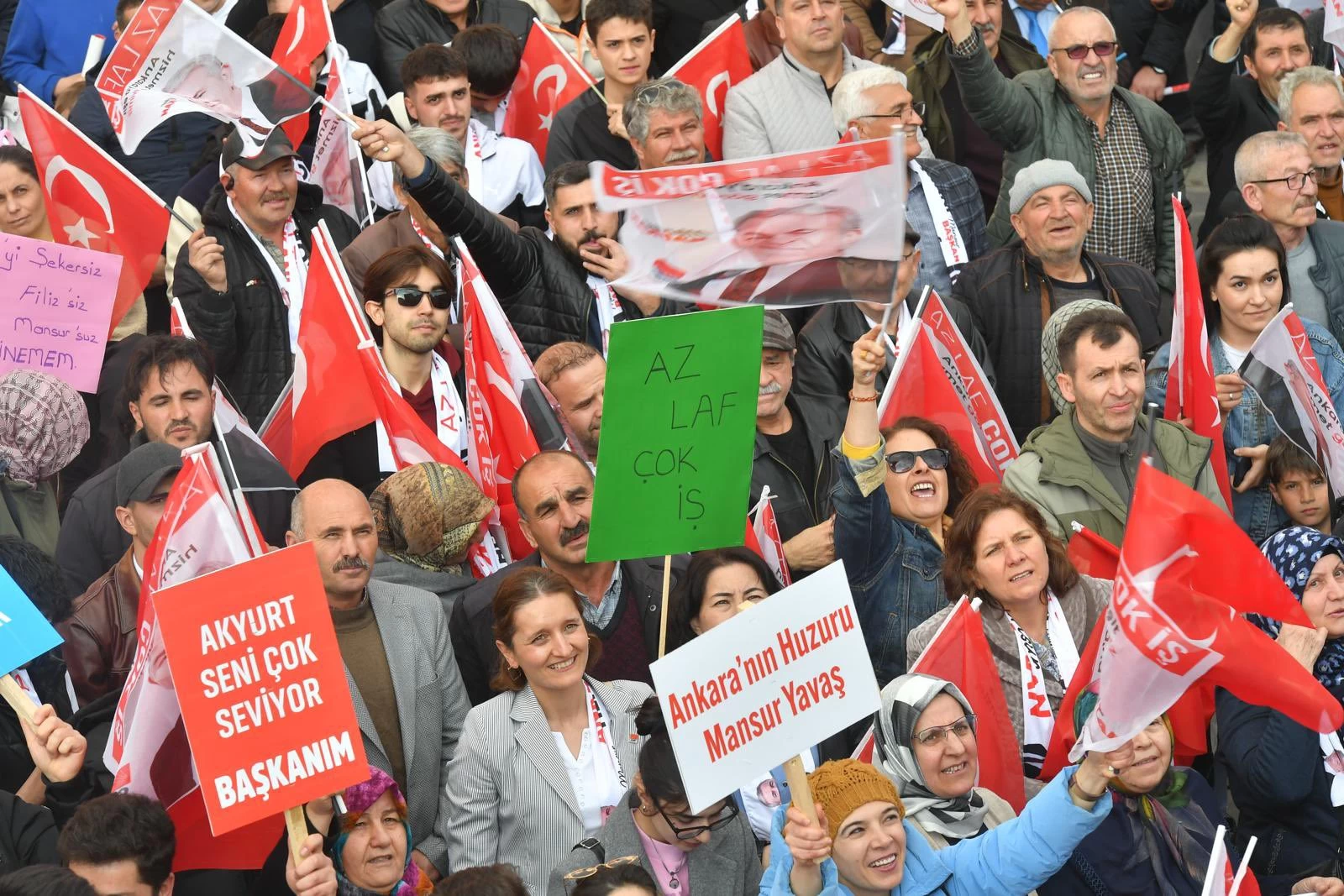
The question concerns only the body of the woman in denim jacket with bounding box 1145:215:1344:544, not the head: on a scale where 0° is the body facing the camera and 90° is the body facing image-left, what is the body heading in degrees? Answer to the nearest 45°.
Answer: approximately 0°

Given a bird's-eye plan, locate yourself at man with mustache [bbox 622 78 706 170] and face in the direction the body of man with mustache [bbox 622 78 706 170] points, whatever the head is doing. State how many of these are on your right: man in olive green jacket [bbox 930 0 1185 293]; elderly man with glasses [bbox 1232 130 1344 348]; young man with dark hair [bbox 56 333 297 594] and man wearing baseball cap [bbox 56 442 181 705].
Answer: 2

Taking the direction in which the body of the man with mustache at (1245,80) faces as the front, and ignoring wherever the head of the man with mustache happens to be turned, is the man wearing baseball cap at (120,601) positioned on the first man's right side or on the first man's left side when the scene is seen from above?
on the first man's right side

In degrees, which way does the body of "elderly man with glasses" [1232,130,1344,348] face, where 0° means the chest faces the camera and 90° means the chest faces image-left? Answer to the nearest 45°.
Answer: approximately 315°

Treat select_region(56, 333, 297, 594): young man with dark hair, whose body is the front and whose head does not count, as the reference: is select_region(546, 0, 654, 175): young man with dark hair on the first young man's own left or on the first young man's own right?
on the first young man's own left

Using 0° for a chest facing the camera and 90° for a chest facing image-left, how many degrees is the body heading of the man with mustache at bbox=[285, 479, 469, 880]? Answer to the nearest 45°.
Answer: approximately 0°

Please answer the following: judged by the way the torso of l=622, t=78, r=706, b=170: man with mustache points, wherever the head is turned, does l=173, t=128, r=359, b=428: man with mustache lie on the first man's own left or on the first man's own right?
on the first man's own right

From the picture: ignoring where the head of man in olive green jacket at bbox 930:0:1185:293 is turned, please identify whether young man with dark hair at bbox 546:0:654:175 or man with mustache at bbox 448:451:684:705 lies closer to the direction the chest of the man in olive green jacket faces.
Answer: the man with mustache

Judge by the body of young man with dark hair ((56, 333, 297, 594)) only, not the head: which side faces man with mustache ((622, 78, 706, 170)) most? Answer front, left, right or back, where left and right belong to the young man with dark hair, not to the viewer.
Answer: left
